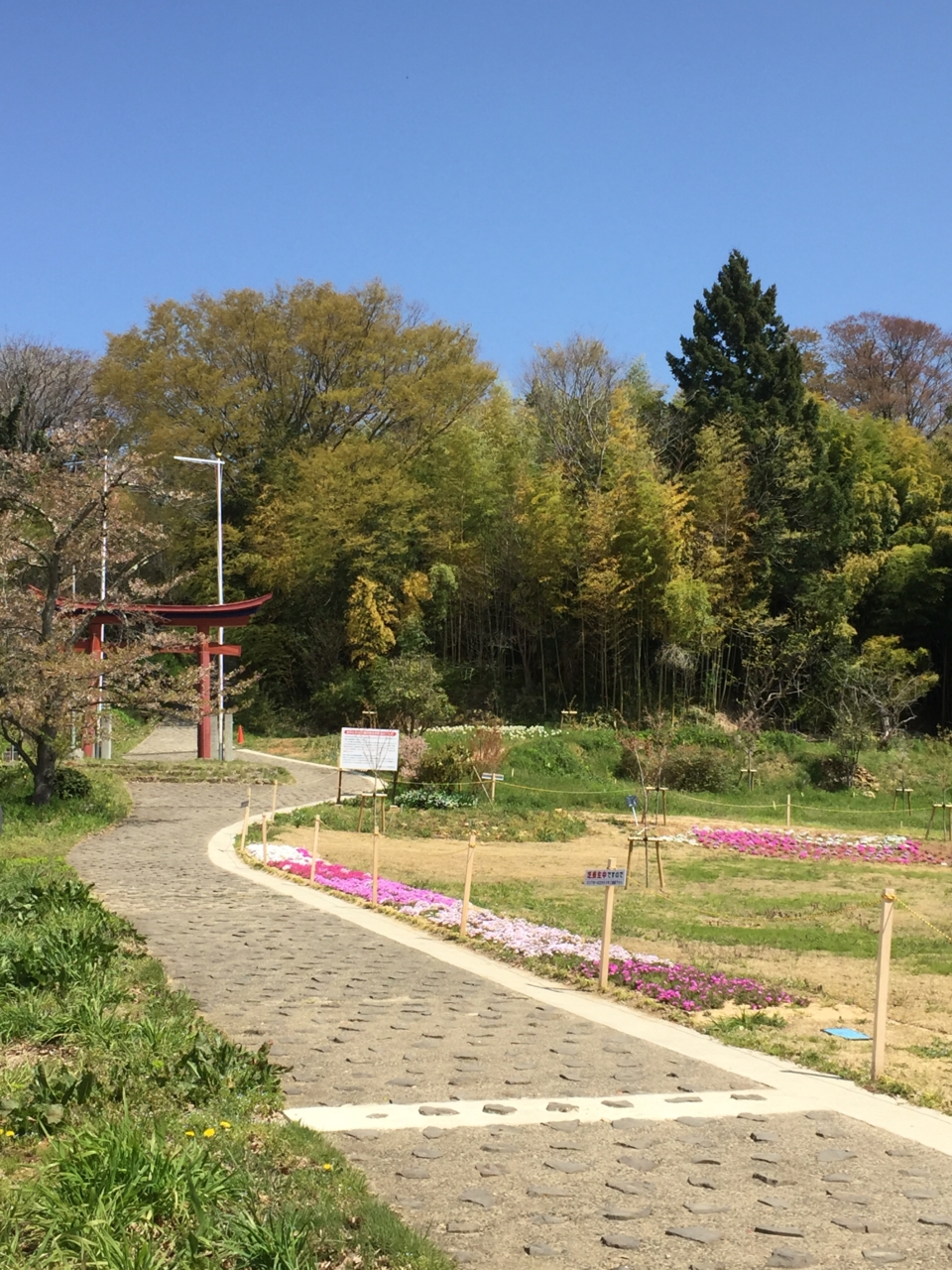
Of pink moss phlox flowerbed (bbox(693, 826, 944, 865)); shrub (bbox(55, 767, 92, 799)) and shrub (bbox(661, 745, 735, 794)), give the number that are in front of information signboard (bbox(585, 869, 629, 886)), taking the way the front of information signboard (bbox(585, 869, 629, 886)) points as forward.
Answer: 0

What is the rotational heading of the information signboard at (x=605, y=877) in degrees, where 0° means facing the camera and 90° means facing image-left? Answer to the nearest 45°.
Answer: approximately 0°

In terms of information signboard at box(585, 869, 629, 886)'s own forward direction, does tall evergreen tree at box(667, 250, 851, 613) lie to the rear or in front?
to the rear

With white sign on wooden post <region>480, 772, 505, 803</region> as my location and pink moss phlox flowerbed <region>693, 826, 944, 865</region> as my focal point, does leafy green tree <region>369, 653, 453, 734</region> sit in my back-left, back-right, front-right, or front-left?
back-left

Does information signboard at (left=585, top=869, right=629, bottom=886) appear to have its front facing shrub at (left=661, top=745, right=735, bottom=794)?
no

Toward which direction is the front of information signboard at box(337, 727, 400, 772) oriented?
toward the camera

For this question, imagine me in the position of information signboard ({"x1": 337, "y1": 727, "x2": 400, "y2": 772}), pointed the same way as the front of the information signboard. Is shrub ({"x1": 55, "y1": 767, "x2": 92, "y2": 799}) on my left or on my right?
on my right

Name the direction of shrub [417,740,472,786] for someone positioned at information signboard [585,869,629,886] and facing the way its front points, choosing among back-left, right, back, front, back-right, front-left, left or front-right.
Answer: back

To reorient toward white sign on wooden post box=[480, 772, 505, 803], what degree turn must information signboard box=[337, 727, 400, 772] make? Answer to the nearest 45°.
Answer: approximately 135° to its left

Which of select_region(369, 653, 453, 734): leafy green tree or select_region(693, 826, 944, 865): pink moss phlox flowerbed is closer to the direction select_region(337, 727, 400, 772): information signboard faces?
the pink moss phlox flowerbed

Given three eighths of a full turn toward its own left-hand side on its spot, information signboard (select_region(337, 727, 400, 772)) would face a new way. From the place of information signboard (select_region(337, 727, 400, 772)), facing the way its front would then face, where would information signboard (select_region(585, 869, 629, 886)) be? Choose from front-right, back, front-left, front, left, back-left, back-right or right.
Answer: back-right

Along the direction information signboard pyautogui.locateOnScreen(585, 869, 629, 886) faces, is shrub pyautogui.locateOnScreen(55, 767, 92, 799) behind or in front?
behind

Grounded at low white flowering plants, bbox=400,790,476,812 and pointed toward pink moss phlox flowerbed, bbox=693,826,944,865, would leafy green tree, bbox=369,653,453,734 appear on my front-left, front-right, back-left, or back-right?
back-left

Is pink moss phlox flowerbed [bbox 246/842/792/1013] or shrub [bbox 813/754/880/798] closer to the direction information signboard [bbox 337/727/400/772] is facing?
the pink moss phlox flowerbed

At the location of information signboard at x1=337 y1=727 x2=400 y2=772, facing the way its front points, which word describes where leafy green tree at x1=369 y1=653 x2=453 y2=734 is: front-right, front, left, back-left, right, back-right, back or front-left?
back

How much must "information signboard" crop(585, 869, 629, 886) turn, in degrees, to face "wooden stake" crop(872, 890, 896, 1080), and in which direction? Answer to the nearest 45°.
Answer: approximately 45° to its left
